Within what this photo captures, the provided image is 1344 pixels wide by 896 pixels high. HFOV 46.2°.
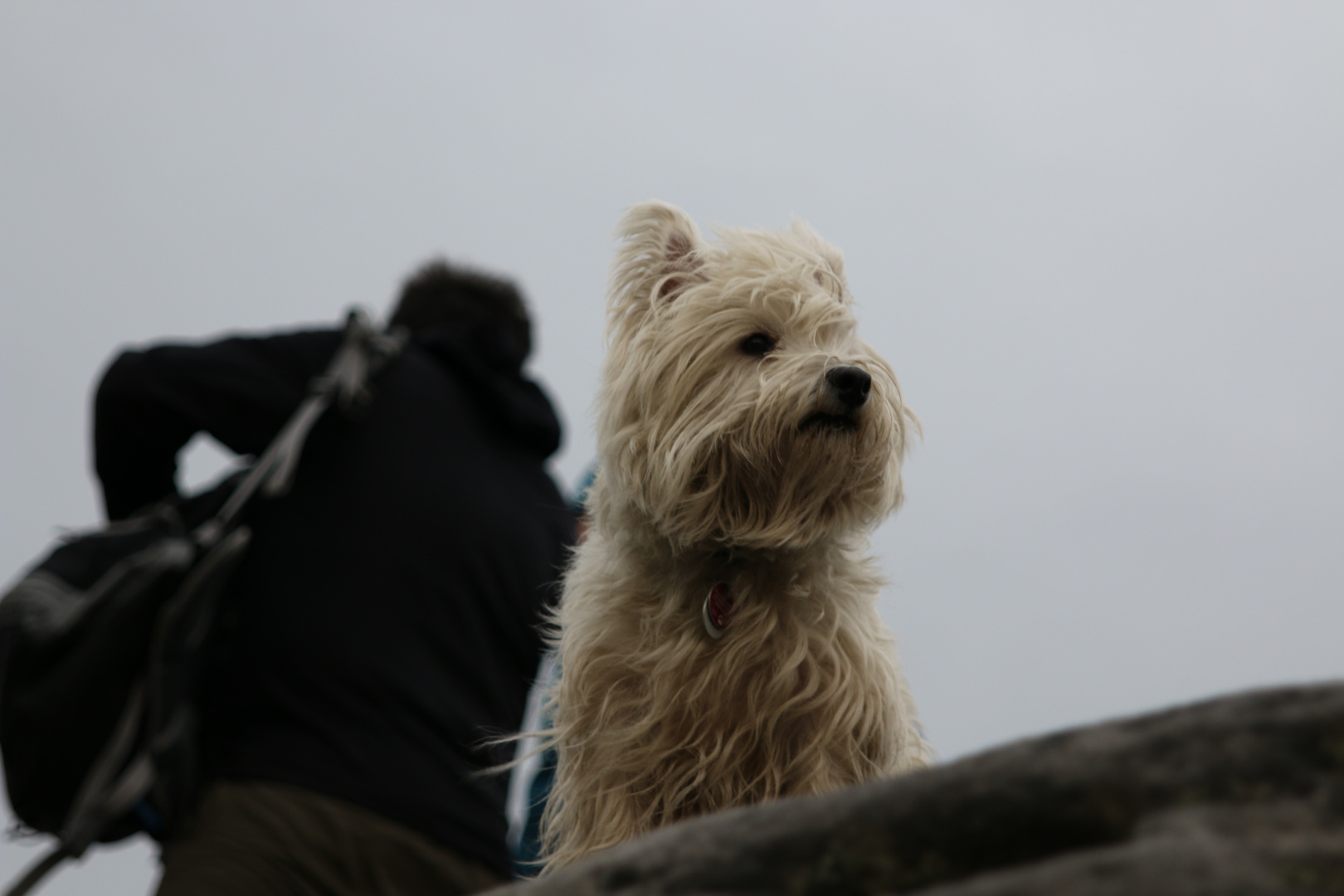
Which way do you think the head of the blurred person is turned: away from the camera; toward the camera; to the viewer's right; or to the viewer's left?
away from the camera

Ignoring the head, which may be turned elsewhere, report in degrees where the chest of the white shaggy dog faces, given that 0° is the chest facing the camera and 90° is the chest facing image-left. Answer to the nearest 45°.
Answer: approximately 315°

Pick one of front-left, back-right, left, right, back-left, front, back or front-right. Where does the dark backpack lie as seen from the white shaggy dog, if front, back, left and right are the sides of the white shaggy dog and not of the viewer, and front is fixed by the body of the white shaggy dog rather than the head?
back-right

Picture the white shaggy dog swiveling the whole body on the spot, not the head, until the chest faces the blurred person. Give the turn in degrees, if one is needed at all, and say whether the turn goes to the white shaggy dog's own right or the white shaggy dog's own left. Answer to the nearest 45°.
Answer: approximately 135° to the white shaggy dog's own right
